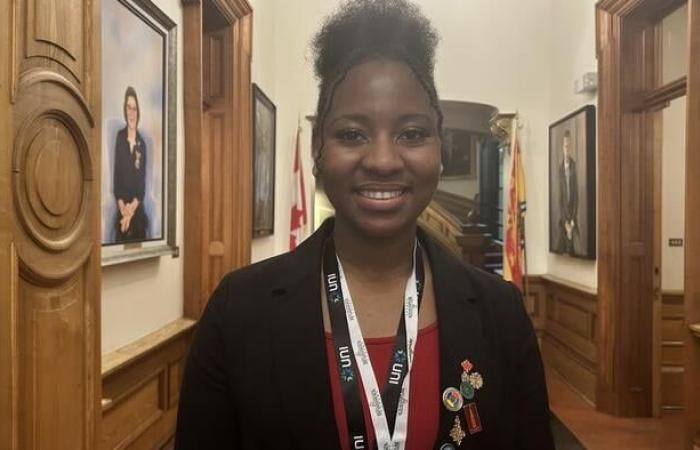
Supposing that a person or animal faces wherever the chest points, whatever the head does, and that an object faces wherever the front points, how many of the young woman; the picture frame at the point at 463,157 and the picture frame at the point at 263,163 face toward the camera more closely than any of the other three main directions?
2

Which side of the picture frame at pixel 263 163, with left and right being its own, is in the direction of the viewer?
right

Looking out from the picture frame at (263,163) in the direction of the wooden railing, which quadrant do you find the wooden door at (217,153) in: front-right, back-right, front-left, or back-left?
back-right

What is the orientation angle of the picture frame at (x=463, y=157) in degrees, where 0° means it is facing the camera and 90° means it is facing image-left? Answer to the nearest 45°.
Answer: approximately 0°

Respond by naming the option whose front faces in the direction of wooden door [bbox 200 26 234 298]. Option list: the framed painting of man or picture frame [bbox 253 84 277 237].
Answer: the framed painting of man

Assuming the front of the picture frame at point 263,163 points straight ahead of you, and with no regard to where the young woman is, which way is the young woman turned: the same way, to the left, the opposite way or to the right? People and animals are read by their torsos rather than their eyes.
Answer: to the right

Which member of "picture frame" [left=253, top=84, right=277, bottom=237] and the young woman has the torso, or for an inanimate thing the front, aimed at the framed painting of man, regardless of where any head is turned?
the picture frame

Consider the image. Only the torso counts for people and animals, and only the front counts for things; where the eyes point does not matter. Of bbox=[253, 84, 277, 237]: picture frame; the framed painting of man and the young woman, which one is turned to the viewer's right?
the picture frame

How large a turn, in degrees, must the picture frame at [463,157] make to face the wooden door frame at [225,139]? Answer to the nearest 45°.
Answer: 0° — it already faces it

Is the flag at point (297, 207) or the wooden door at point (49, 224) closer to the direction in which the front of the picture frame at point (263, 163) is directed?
the flag

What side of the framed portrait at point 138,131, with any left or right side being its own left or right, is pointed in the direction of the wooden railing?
left
